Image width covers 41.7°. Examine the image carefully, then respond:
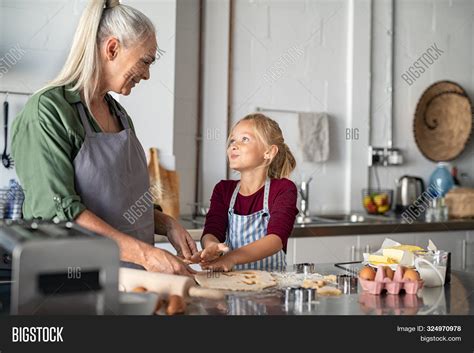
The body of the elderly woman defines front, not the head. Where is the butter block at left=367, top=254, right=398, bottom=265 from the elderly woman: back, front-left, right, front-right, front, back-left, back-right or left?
front-left

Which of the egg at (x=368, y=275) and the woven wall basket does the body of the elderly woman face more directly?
the egg

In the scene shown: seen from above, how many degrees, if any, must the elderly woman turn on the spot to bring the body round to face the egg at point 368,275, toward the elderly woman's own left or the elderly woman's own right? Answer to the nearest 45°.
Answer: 0° — they already face it

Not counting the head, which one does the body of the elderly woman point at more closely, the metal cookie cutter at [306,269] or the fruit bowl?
the metal cookie cutter

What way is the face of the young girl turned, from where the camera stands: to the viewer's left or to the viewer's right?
to the viewer's left

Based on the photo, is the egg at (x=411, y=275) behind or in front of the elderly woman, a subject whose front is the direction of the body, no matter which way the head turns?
in front

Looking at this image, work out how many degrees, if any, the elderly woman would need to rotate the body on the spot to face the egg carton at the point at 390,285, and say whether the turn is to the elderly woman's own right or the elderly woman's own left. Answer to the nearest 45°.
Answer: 0° — they already face it

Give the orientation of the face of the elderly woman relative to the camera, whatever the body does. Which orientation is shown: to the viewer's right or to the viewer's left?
to the viewer's right

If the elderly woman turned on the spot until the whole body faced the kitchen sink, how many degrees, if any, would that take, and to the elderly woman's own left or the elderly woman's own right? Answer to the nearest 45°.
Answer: approximately 90° to the elderly woman's own left

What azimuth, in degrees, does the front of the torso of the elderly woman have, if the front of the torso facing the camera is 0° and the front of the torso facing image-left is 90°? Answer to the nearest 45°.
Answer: approximately 315°
